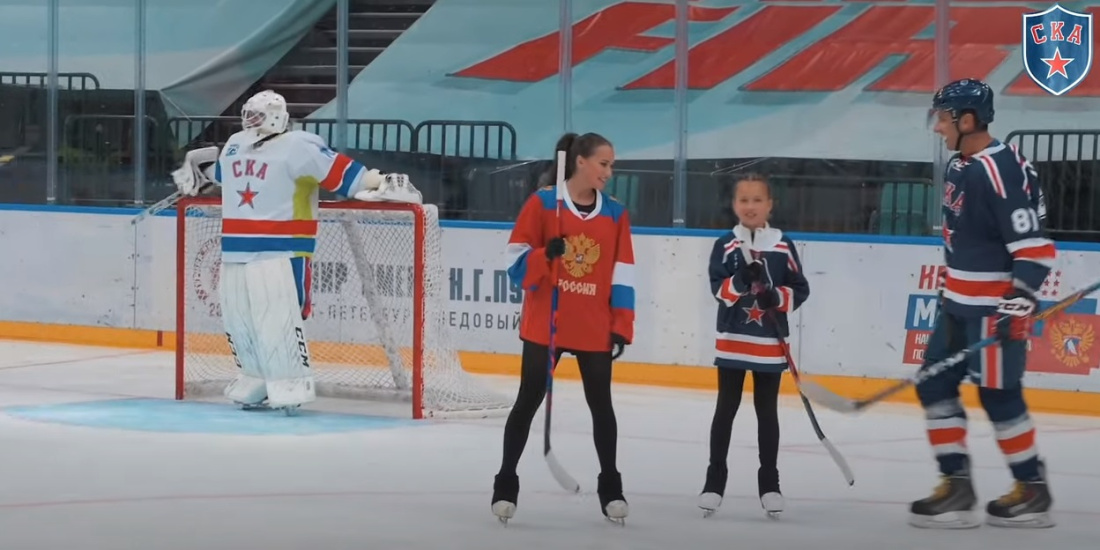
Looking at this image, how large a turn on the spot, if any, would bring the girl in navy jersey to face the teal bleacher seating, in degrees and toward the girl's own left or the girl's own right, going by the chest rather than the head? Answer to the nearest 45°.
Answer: approximately 180°

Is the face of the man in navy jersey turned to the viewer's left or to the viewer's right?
to the viewer's left

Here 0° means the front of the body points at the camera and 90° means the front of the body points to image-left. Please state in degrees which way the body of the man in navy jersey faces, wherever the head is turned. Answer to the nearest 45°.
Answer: approximately 90°

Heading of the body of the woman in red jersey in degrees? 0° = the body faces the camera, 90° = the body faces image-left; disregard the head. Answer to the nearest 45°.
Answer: approximately 0°

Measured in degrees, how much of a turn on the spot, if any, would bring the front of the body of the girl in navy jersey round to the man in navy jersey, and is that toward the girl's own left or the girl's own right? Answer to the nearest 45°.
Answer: approximately 90° to the girl's own left

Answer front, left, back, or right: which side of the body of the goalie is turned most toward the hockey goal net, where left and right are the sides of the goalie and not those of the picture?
back

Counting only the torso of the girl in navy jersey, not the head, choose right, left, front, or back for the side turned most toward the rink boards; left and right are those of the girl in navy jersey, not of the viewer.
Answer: back

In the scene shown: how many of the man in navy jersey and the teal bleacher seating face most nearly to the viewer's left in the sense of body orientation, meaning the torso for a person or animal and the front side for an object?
1
